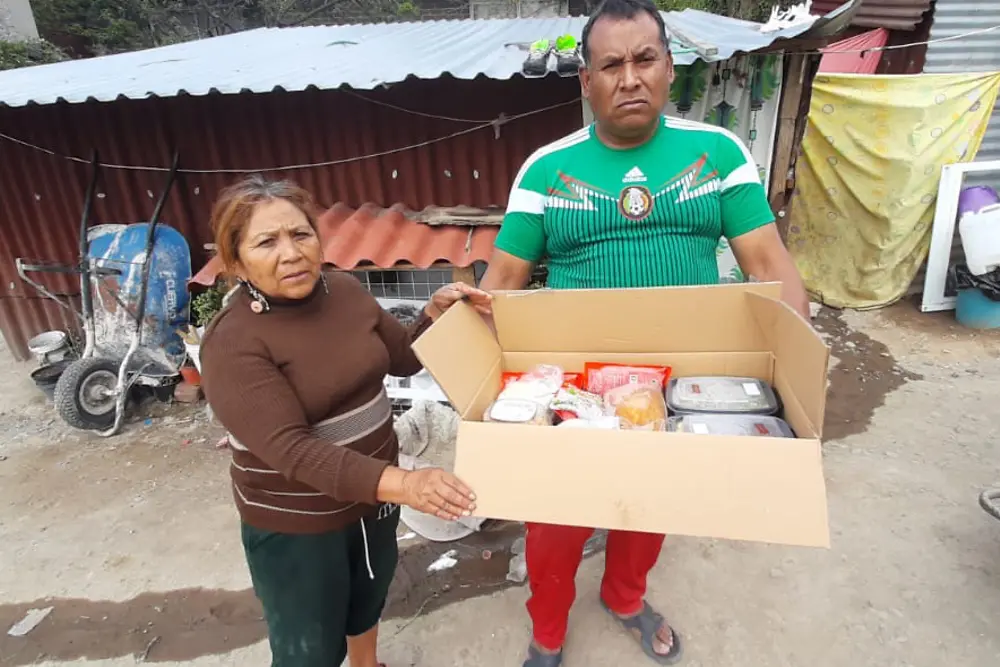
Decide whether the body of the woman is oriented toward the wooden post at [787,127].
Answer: no

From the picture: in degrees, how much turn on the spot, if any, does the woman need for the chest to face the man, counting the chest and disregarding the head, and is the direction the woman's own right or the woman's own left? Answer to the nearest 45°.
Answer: approximately 45° to the woman's own left

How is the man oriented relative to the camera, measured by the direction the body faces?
toward the camera

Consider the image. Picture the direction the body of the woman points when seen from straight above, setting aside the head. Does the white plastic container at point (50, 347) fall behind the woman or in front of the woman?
behind

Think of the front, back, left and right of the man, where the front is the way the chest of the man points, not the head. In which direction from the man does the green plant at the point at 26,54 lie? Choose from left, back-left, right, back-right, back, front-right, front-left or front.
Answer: back-right

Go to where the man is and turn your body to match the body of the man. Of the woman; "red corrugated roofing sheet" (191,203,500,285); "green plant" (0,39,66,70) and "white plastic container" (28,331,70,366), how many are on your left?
0

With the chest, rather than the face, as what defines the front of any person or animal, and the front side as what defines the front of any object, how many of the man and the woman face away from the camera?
0

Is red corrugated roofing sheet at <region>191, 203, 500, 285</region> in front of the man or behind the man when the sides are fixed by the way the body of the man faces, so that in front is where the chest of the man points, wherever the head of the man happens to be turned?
behind

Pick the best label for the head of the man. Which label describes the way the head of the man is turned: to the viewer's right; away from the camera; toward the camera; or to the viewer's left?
toward the camera

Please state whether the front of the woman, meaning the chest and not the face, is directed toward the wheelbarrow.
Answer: no

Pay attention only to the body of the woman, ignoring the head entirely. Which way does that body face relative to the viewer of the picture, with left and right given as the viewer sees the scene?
facing the viewer and to the right of the viewer

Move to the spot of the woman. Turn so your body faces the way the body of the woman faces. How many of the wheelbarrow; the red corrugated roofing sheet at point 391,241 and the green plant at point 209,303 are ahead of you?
0

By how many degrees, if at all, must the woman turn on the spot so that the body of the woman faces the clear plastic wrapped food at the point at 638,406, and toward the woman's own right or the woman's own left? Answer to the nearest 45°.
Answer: approximately 45° to the woman's own left

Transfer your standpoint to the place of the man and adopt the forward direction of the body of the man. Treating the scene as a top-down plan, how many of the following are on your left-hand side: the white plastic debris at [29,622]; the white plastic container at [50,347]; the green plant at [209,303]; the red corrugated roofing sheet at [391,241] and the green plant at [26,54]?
0

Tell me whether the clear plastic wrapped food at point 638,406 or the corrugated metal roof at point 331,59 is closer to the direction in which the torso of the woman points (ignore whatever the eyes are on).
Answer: the clear plastic wrapped food

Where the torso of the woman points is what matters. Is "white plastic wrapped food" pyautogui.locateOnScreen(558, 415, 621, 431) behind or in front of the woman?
in front

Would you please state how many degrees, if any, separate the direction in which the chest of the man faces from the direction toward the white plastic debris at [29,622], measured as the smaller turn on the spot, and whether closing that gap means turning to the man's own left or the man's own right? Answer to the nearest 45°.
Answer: approximately 90° to the man's own right
